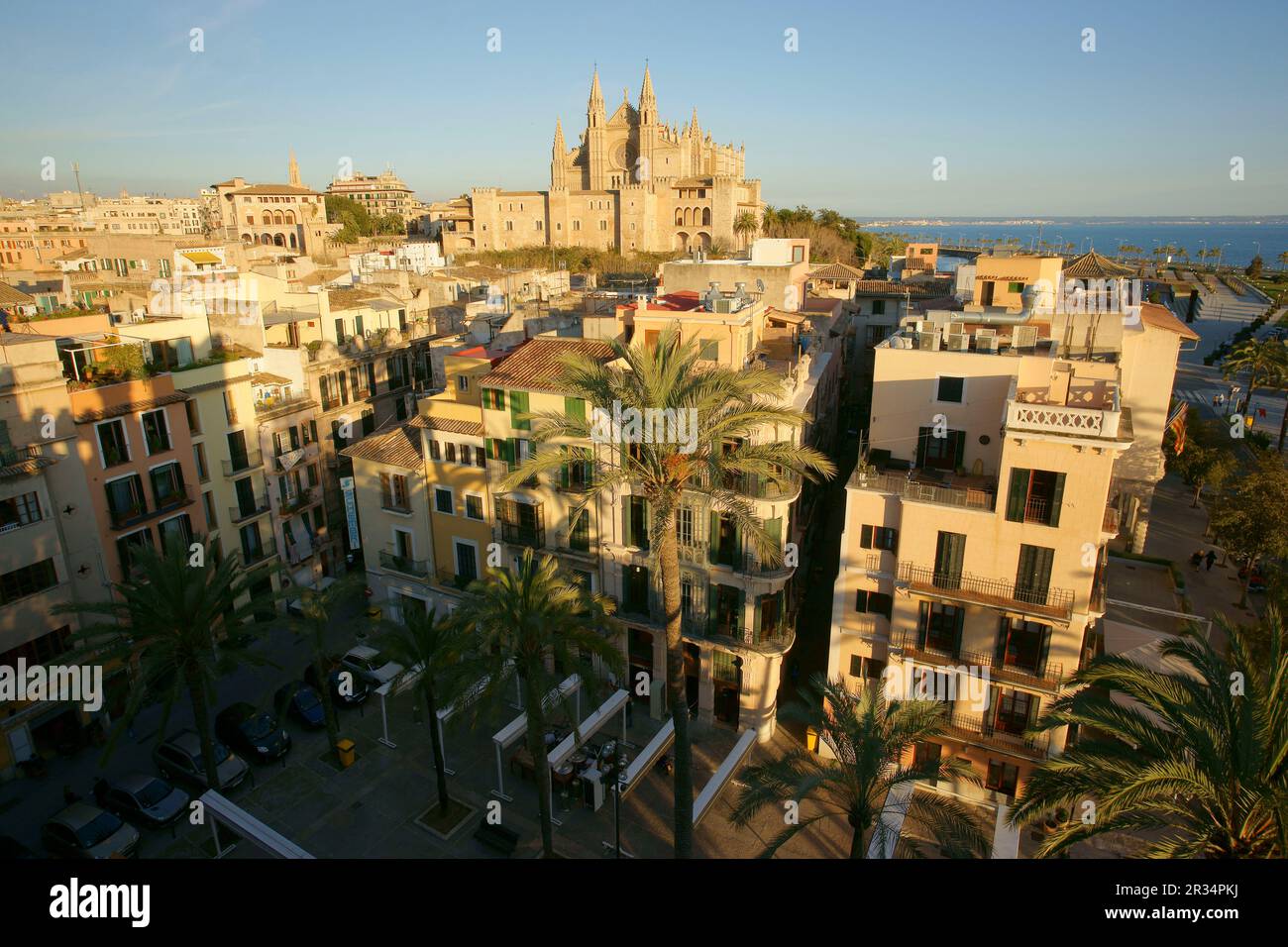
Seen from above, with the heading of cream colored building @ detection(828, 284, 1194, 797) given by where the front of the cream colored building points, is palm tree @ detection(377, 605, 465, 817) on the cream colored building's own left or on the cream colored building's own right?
on the cream colored building's own right

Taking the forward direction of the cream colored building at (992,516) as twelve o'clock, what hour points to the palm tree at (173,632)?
The palm tree is roughly at 2 o'clock from the cream colored building.

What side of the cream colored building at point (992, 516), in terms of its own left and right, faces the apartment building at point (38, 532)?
right

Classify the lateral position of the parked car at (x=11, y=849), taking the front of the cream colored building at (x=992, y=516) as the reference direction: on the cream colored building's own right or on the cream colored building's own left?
on the cream colored building's own right

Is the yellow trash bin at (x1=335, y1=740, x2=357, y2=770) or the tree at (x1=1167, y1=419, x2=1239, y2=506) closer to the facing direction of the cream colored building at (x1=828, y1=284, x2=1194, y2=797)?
the yellow trash bin

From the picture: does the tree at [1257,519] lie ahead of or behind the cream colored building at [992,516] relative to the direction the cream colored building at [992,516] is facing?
behind

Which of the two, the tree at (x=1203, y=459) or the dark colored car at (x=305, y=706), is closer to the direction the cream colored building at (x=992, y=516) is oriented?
the dark colored car

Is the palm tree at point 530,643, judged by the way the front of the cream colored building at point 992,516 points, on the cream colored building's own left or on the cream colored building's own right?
on the cream colored building's own right

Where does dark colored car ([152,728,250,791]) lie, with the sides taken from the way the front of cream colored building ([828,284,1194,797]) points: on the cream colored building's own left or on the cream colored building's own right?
on the cream colored building's own right

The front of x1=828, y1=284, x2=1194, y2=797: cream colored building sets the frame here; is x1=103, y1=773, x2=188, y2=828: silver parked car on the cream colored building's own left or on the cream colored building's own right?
on the cream colored building's own right

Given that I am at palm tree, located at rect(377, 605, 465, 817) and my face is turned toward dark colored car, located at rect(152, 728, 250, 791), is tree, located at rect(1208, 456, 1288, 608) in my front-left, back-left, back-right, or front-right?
back-right

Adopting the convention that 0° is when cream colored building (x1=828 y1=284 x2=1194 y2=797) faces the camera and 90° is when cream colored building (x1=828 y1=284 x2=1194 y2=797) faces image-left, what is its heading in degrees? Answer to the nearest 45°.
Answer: approximately 0°
